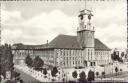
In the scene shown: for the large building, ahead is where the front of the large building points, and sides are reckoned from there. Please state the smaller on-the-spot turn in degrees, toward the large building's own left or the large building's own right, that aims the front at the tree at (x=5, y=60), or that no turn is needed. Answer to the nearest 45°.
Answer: approximately 90° to the large building's own right
